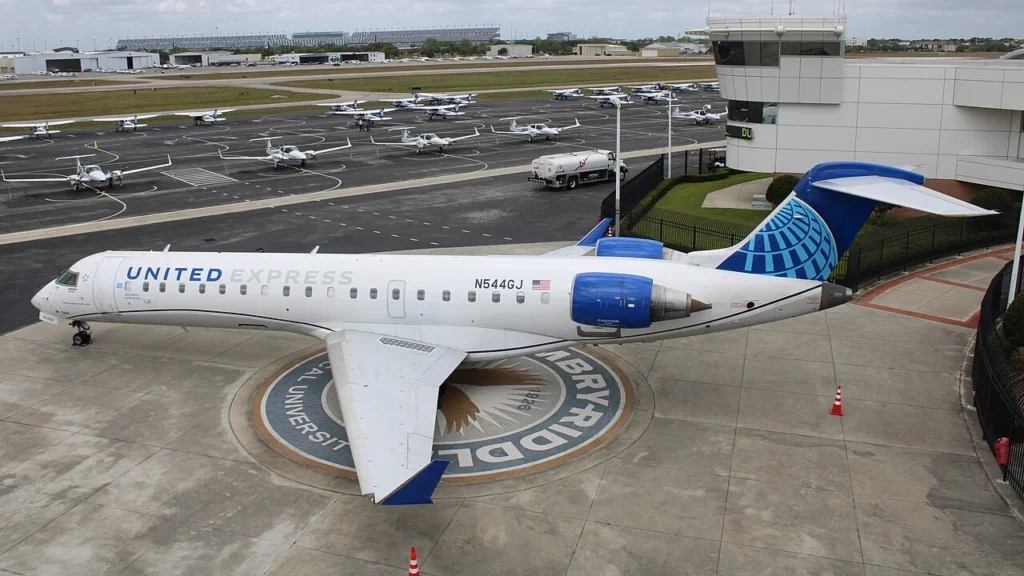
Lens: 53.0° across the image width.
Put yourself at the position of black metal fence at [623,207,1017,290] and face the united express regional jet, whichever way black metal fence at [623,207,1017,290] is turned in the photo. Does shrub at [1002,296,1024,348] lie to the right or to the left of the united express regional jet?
left

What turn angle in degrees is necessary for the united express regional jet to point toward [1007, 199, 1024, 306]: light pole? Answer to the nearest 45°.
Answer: approximately 180°

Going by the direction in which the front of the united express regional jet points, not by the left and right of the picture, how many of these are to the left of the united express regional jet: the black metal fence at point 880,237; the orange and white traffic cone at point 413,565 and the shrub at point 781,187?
1

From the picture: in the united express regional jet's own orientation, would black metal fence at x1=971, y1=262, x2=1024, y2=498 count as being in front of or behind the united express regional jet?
behind

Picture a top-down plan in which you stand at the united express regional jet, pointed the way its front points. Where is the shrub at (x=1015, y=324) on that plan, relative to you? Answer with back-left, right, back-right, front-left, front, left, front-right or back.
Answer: back

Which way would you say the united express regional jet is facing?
to the viewer's left

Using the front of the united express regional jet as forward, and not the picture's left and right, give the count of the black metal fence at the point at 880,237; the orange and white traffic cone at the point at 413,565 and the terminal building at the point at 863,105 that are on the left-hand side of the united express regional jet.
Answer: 1

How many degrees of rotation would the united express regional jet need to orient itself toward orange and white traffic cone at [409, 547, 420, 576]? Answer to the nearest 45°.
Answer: approximately 90° to its left

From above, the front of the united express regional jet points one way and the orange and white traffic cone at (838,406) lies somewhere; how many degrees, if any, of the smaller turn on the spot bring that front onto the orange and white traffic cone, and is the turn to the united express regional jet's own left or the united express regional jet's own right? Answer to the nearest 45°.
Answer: approximately 180°
